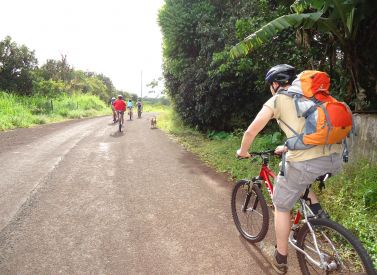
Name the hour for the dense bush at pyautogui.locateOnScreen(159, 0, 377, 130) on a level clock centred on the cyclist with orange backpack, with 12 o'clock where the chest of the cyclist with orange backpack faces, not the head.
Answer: The dense bush is roughly at 1 o'clock from the cyclist with orange backpack.

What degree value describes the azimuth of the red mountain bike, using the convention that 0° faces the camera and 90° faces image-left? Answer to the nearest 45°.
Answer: approximately 135°

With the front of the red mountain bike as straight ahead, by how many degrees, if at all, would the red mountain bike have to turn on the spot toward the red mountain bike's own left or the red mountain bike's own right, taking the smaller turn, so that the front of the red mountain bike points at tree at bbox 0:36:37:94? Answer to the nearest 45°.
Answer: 0° — it already faces it

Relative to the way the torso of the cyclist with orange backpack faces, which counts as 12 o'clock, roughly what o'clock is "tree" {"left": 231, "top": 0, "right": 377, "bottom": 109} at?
The tree is roughly at 2 o'clock from the cyclist with orange backpack.

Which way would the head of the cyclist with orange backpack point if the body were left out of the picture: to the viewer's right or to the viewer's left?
to the viewer's left

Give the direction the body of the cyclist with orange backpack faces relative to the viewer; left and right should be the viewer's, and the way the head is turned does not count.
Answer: facing away from the viewer and to the left of the viewer
